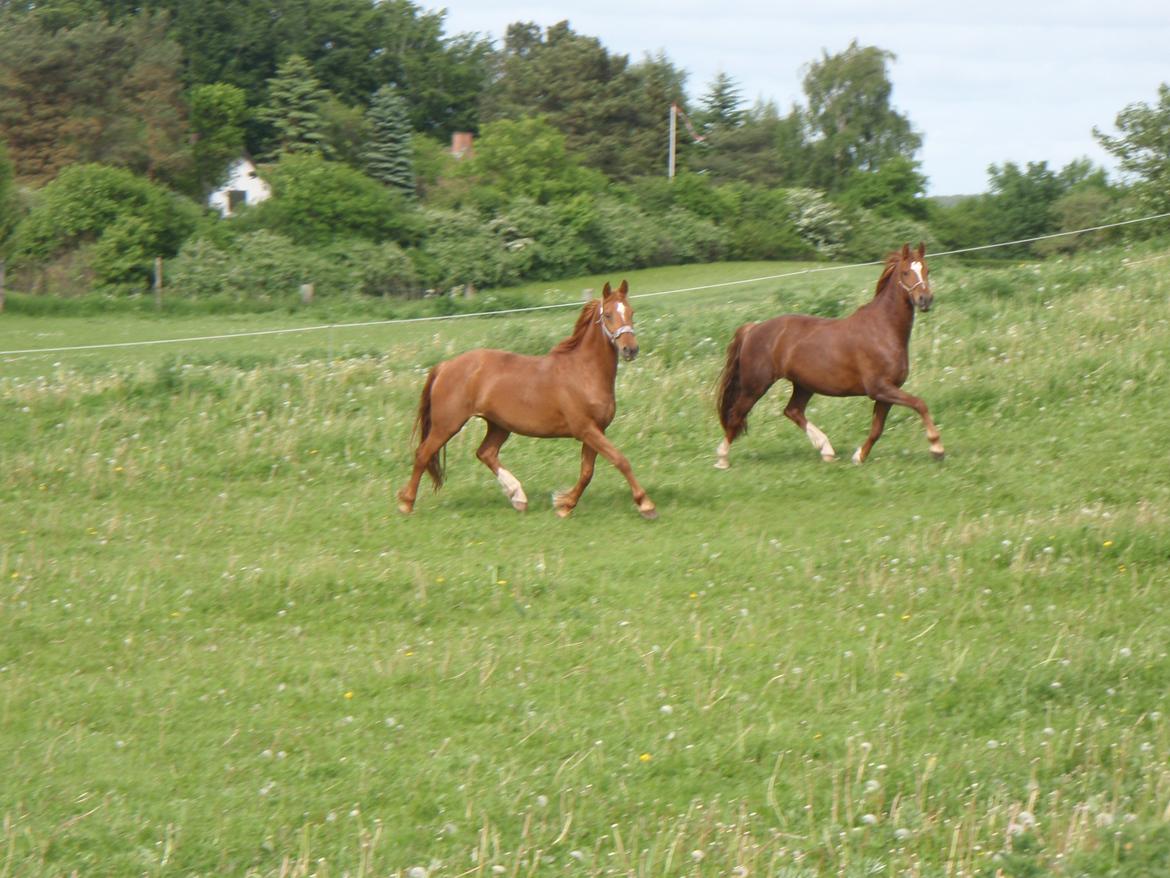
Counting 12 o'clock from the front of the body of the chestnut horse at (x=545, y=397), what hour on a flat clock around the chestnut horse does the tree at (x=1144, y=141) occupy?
The tree is roughly at 10 o'clock from the chestnut horse.

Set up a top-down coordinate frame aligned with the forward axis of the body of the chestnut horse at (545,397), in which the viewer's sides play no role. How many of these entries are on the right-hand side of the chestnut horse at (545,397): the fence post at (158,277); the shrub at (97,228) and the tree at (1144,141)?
0

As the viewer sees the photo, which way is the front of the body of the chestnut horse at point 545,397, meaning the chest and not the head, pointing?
to the viewer's right

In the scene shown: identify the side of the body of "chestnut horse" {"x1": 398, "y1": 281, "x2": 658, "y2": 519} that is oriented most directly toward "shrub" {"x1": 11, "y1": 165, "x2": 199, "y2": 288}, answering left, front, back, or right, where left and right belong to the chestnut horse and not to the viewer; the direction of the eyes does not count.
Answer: left

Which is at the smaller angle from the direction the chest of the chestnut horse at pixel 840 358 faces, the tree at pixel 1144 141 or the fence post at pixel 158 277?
the tree

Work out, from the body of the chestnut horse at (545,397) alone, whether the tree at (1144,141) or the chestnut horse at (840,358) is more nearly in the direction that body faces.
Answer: the chestnut horse

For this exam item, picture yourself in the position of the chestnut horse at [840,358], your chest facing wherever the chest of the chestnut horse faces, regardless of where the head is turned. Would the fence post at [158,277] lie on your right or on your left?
on your left

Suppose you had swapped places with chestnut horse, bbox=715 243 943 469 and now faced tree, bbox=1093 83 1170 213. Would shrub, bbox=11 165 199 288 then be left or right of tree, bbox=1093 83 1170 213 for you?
left

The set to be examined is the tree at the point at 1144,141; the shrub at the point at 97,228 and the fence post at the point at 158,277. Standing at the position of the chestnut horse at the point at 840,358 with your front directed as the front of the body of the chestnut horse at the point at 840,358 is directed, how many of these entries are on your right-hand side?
0

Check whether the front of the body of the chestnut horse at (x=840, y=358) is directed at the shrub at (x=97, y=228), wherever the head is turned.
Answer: no

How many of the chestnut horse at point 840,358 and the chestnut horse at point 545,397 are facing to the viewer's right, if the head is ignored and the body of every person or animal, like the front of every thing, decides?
2

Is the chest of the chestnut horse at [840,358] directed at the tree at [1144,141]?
no

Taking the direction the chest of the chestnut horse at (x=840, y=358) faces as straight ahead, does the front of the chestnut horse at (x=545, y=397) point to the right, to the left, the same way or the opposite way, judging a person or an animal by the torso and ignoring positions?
the same way

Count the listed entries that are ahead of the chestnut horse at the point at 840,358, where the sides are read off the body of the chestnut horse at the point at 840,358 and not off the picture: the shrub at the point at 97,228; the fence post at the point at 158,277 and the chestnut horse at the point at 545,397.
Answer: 0

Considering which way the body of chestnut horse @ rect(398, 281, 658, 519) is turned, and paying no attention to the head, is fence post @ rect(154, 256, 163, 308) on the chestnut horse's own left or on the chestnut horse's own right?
on the chestnut horse's own left

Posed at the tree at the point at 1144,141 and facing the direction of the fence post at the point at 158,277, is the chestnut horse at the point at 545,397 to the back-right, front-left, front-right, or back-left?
front-left

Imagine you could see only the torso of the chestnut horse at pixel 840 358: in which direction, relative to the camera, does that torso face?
to the viewer's right

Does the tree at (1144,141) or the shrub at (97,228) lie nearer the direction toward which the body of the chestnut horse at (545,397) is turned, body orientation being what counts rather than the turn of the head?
the tree
